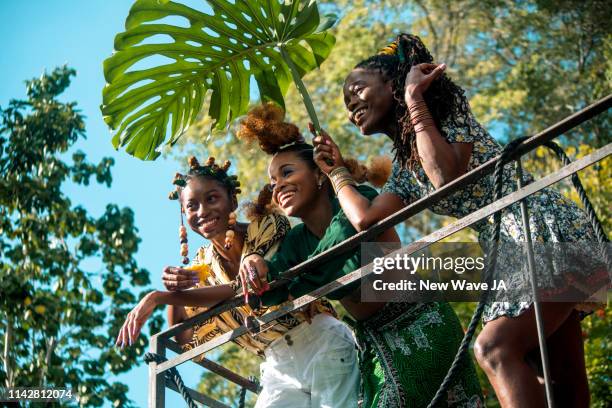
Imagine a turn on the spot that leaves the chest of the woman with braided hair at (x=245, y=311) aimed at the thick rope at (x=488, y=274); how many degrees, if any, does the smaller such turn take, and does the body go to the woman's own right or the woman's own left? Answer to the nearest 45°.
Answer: approximately 90° to the woman's own left

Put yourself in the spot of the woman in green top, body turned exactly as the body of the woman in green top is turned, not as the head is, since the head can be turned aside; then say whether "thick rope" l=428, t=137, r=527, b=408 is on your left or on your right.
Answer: on your left

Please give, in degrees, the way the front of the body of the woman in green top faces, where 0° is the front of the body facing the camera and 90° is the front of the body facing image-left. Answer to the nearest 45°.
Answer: approximately 45°

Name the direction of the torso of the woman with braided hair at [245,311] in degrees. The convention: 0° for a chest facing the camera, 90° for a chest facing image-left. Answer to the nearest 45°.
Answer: approximately 45°

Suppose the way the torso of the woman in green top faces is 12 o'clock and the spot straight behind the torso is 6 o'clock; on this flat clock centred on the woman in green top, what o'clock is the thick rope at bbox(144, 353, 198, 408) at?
The thick rope is roughly at 2 o'clock from the woman in green top.

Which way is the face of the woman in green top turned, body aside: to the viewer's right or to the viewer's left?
to the viewer's left

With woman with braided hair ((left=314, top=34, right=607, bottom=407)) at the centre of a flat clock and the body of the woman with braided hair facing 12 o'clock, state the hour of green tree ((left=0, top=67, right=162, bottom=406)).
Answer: The green tree is roughly at 3 o'clock from the woman with braided hair.
